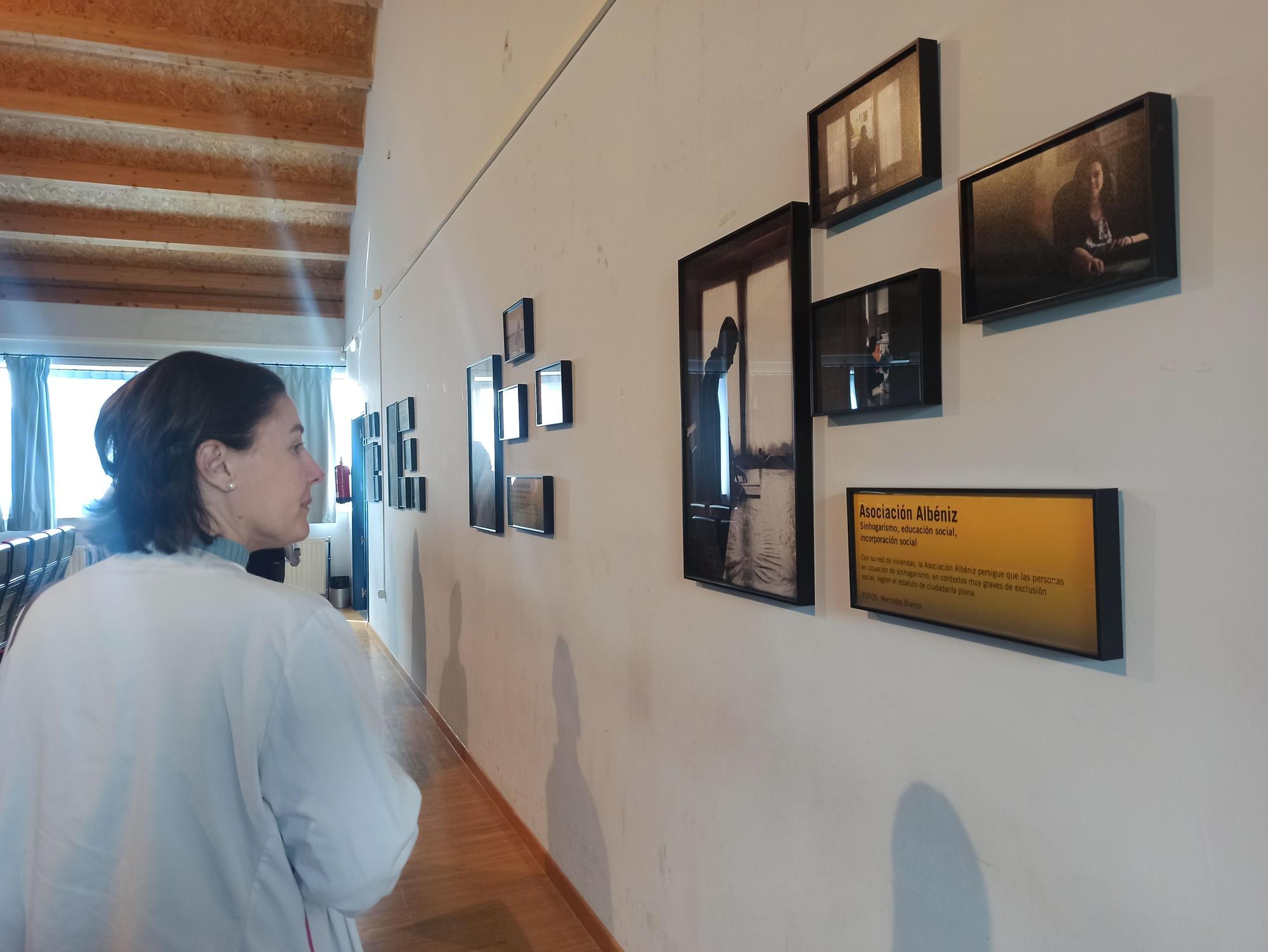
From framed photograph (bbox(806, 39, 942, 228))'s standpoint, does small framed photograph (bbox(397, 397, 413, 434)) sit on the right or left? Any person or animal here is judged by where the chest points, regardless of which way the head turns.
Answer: on its right

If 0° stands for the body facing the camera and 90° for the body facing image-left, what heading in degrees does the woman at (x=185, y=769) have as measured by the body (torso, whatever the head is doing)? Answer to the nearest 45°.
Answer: approximately 225°

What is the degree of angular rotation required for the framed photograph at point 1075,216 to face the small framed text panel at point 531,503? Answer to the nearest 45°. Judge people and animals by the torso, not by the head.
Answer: approximately 90° to its right

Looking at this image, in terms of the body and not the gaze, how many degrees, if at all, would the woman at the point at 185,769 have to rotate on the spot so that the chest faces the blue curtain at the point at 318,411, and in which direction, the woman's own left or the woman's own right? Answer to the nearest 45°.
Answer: approximately 45° to the woman's own left

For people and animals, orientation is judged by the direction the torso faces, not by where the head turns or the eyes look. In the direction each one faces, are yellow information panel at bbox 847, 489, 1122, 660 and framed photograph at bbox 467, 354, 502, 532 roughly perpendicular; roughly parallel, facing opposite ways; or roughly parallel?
roughly parallel

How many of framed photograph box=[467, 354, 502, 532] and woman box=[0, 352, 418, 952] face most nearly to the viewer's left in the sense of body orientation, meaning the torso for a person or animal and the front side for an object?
1

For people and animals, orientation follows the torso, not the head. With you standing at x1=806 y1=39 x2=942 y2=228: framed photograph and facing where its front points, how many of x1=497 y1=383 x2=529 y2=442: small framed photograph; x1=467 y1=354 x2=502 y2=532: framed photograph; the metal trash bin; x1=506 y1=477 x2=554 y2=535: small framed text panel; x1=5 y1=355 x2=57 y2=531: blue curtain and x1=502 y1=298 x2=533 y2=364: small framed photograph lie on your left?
0

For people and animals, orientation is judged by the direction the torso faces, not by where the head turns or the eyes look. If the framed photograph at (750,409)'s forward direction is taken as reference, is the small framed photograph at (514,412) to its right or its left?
on its right

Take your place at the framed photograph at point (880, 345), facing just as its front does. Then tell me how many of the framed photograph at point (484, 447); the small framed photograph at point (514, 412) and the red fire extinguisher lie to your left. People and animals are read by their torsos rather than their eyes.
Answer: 0

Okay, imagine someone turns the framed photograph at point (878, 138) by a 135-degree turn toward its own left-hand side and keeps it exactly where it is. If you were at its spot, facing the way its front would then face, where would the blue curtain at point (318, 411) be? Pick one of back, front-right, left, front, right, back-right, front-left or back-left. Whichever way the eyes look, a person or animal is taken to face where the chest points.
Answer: back-left

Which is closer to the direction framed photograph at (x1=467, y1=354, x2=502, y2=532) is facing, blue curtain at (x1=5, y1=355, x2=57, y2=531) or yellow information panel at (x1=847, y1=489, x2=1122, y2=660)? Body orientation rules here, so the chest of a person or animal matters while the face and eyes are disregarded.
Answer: the blue curtain

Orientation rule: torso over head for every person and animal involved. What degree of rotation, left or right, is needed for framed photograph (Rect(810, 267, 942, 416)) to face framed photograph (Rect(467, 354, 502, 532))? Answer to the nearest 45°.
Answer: approximately 90° to its right

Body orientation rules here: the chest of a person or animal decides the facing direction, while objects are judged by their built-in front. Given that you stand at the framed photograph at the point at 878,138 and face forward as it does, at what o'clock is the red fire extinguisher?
The red fire extinguisher is roughly at 3 o'clock from the framed photograph.

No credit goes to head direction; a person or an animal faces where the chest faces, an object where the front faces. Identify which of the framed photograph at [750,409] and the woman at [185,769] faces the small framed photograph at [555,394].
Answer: the woman

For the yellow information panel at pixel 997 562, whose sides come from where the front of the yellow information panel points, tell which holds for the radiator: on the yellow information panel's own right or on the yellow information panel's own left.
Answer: on the yellow information panel's own right

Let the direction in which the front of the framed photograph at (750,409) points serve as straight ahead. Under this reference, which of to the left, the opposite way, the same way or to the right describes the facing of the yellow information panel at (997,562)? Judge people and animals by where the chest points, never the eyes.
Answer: the same way

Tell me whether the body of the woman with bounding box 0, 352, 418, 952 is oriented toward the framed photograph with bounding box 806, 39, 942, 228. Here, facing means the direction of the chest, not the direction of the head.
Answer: no

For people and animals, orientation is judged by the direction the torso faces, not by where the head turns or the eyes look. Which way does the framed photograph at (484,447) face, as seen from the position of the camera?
facing to the left of the viewer

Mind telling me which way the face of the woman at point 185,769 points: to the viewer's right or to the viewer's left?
to the viewer's right
